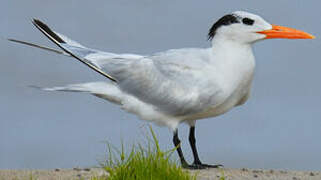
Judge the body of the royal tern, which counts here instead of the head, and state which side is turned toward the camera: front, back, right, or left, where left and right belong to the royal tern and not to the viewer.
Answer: right
